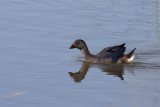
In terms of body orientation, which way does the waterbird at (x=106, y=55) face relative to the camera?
to the viewer's left
